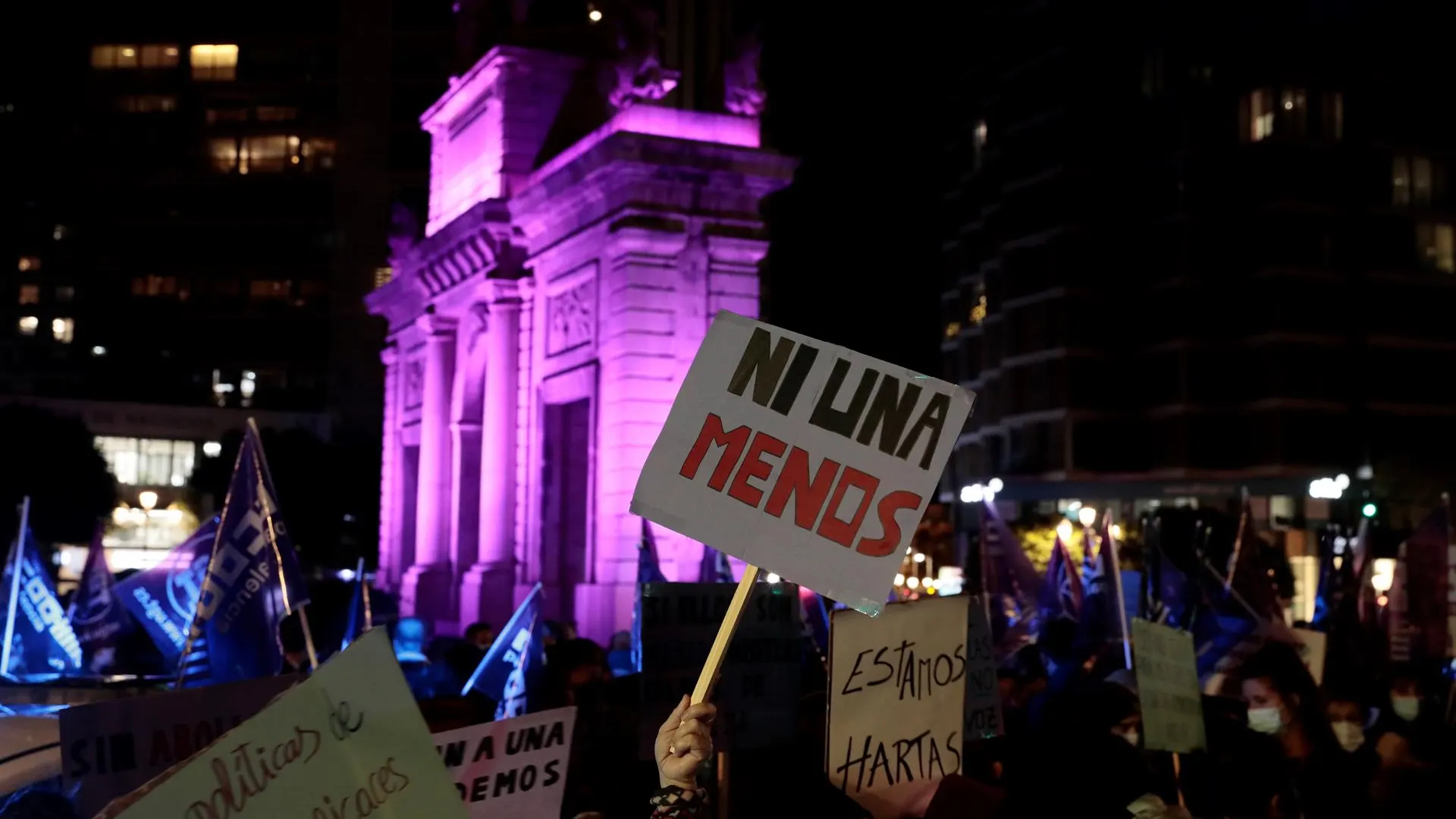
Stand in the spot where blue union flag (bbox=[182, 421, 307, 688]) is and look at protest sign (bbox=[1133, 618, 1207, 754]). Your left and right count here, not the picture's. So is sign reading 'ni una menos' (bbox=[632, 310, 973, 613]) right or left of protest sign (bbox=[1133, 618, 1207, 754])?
right

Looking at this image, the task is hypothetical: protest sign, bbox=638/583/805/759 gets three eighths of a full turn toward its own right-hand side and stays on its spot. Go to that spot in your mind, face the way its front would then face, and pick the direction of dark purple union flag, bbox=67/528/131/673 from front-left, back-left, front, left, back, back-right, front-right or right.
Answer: front

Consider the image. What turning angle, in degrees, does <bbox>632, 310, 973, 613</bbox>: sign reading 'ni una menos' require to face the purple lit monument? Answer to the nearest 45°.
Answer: approximately 180°

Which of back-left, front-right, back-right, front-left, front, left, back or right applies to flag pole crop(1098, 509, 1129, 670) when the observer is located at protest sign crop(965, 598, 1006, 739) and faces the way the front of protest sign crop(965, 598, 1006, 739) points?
back

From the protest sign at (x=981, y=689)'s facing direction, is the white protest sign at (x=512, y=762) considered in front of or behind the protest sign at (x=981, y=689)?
in front

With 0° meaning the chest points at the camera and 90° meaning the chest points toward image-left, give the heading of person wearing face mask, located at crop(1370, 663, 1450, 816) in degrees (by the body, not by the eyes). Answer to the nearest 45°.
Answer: approximately 0°

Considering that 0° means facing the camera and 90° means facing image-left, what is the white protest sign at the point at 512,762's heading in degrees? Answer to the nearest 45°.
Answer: approximately 0°

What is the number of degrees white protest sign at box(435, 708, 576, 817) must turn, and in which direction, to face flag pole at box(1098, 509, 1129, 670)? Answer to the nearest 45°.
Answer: approximately 135° to its left

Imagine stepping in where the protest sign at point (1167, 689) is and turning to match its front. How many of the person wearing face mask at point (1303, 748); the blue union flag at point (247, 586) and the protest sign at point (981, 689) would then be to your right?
2

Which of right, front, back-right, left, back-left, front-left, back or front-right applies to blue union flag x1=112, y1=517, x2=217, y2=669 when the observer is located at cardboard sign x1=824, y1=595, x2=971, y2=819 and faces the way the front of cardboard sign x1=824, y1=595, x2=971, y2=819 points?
back-right

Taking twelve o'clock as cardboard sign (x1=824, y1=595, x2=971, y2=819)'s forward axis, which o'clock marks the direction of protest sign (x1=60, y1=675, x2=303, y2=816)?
The protest sign is roughly at 2 o'clock from the cardboard sign.

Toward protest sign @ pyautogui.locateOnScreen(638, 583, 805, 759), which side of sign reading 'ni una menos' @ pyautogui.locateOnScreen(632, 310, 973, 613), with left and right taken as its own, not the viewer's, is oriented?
back

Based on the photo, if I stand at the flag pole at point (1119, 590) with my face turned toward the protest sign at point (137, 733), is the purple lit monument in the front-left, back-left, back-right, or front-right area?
back-right
